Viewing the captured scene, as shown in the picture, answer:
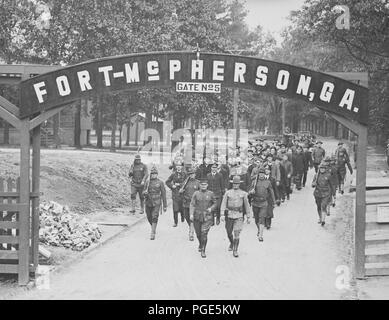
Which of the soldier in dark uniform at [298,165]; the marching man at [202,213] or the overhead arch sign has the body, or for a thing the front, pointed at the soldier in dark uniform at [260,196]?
the soldier in dark uniform at [298,165]

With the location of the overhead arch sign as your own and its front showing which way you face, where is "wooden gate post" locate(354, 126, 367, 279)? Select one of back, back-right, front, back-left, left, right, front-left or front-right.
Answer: left

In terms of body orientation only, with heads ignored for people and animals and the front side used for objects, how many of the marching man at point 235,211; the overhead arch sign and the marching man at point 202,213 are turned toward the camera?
3

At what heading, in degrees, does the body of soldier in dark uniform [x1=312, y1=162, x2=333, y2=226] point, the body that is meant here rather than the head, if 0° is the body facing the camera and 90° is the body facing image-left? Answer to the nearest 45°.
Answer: approximately 0°

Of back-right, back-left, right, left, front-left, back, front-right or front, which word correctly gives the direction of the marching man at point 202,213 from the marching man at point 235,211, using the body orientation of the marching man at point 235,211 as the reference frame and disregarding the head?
right

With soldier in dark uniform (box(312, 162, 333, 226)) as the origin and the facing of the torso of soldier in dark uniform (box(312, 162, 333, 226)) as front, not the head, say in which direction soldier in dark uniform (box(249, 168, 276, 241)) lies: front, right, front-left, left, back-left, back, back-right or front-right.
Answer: front-right

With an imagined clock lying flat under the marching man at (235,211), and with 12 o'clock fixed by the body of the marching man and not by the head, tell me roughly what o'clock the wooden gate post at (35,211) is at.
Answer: The wooden gate post is roughly at 2 o'clock from the marching man.

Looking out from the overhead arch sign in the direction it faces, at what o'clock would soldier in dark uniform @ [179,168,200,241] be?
The soldier in dark uniform is roughly at 6 o'clock from the overhead arch sign.

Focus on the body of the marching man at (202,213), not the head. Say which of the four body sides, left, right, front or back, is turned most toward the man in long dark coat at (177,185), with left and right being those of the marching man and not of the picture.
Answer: back

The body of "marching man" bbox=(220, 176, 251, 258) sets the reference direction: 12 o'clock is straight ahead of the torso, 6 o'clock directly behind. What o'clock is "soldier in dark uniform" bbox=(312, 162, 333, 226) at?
The soldier in dark uniform is roughly at 7 o'clock from the marching man.

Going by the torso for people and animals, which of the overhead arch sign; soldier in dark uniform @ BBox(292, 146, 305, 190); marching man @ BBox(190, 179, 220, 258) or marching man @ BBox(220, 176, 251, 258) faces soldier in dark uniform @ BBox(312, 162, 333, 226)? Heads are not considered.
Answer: soldier in dark uniform @ BBox(292, 146, 305, 190)
